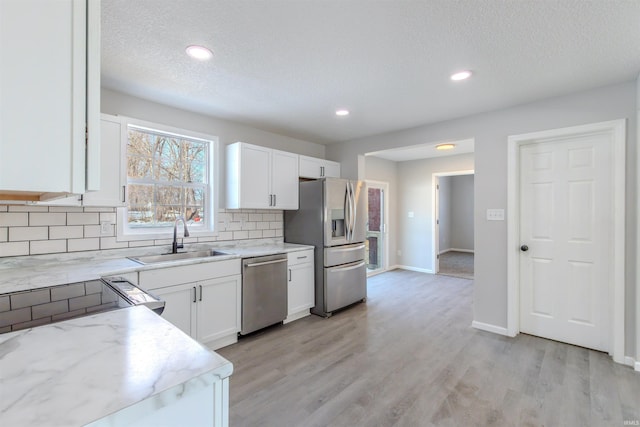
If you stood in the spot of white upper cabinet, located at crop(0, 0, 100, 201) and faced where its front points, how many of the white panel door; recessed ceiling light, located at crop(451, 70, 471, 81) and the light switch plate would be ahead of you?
3

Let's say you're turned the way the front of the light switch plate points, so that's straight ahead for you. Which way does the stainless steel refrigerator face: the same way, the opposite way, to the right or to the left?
to the left

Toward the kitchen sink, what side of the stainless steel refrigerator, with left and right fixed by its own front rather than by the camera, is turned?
right

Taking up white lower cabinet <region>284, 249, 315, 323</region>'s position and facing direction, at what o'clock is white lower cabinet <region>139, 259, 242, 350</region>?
white lower cabinet <region>139, 259, 242, 350</region> is roughly at 3 o'clock from white lower cabinet <region>284, 249, 315, 323</region>.

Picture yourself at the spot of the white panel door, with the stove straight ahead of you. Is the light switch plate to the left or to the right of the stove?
right

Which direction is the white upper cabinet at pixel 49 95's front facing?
to the viewer's right

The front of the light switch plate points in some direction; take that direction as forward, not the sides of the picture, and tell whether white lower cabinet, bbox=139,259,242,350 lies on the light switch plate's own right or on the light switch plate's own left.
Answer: on the light switch plate's own right

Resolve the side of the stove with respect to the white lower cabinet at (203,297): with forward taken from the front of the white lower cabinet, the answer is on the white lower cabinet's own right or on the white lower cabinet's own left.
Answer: on the white lower cabinet's own right
